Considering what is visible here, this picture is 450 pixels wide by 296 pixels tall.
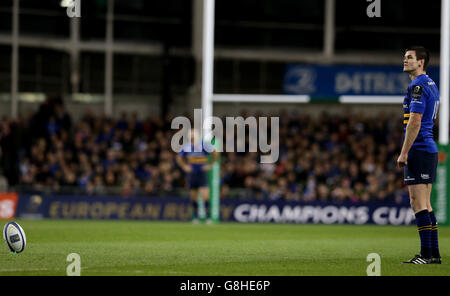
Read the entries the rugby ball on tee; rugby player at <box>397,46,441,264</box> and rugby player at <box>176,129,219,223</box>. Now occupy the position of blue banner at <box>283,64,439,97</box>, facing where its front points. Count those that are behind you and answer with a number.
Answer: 0

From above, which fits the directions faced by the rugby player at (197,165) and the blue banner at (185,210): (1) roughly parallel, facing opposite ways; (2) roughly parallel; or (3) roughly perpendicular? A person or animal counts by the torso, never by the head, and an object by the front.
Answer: roughly parallel

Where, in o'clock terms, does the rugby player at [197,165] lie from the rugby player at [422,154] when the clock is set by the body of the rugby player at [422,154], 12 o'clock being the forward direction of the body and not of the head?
the rugby player at [197,165] is roughly at 2 o'clock from the rugby player at [422,154].

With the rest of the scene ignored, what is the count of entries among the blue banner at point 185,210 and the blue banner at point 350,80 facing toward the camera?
2

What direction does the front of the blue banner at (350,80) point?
toward the camera

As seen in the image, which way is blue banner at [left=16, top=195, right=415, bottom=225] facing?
toward the camera

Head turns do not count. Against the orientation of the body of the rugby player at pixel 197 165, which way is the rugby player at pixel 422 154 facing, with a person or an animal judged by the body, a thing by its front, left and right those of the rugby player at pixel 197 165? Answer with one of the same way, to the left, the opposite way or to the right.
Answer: to the right

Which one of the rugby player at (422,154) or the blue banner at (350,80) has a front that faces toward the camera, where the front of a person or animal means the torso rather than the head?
the blue banner

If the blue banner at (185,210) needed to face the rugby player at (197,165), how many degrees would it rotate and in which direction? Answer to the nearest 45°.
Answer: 0° — it already faces them

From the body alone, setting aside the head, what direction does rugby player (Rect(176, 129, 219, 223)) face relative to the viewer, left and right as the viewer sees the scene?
facing the viewer

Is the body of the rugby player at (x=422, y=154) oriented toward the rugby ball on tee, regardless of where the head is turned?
yes

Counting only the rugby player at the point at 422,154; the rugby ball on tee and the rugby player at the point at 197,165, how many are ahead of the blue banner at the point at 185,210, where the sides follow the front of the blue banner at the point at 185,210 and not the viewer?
3

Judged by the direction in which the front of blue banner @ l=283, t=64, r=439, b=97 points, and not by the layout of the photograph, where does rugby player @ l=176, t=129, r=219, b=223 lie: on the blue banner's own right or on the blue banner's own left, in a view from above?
on the blue banner's own right

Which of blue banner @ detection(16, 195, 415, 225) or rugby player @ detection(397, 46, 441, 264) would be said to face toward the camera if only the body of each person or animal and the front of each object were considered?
the blue banner

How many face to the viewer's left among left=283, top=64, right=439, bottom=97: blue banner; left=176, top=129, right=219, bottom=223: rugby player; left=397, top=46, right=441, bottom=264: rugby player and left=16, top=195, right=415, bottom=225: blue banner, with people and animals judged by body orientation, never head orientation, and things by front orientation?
1

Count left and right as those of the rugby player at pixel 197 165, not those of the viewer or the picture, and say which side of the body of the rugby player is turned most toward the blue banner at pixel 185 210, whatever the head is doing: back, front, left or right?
back

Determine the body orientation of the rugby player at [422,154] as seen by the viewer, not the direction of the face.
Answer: to the viewer's left

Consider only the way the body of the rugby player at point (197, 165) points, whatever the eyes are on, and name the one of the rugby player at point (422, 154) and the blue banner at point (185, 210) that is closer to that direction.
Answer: the rugby player
